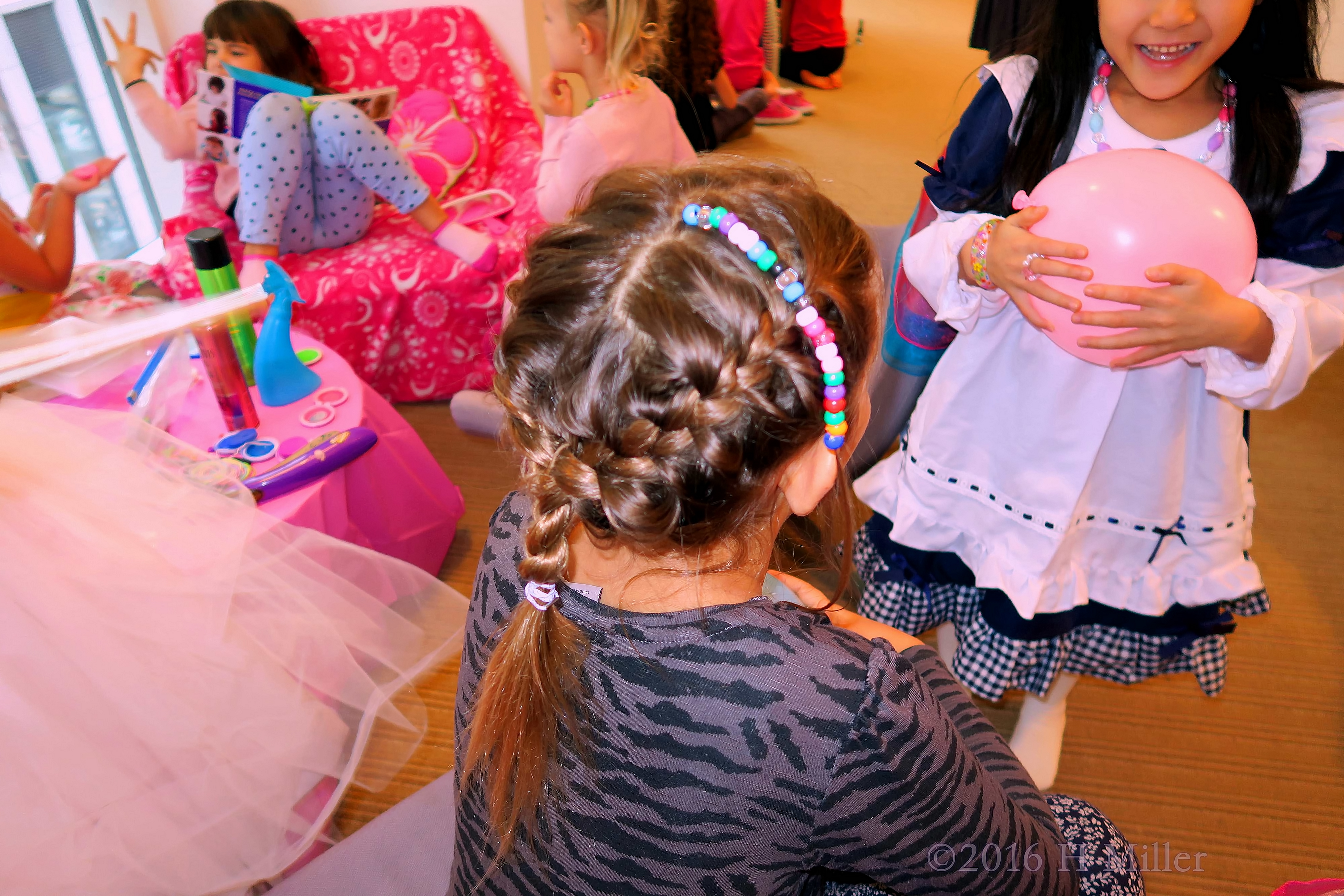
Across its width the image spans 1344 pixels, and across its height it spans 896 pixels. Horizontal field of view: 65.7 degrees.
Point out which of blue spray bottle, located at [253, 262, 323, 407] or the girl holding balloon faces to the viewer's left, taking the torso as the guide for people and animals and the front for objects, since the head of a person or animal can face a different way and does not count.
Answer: the blue spray bottle

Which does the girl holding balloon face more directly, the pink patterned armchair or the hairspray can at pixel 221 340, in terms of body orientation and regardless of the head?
the hairspray can

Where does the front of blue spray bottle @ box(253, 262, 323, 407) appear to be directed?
to the viewer's left

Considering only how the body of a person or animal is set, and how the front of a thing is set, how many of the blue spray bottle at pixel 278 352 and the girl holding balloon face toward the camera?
1

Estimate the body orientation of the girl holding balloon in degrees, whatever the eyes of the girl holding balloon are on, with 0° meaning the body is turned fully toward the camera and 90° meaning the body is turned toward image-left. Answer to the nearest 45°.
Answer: approximately 0°
